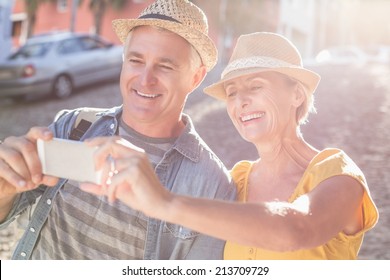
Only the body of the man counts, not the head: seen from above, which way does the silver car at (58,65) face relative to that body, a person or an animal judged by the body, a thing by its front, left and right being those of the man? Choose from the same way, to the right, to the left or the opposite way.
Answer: the opposite way

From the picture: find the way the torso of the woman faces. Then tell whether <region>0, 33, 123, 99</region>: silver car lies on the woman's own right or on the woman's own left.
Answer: on the woman's own right

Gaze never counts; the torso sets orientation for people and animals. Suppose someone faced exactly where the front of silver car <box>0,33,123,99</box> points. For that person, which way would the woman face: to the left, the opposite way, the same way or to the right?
the opposite way

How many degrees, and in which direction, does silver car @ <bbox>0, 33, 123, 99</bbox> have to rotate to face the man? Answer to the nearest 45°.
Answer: approximately 135° to its right

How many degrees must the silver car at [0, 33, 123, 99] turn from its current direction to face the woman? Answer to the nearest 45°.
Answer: approximately 135° to its right

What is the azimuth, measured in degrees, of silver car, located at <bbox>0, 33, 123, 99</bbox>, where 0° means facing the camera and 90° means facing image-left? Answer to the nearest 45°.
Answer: approximately 225°

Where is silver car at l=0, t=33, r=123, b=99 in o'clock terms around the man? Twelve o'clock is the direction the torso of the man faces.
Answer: The silver car is roughly at 4 o'clock from the man.
